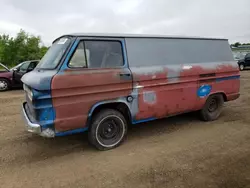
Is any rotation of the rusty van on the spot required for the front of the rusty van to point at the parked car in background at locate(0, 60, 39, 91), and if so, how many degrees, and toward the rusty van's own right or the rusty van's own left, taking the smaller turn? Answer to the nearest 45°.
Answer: approximately 90° to the rusty van's own right

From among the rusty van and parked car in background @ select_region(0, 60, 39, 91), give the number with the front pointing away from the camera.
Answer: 0

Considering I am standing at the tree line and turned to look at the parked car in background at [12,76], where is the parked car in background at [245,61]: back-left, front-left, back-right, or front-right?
front-left

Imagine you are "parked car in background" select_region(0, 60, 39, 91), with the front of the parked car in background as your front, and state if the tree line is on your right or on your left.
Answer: on your right

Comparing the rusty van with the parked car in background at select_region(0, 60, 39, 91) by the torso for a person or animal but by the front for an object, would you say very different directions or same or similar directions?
same or similar directions

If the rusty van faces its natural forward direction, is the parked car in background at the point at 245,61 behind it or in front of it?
behind

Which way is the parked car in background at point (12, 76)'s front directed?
to the viewer's left

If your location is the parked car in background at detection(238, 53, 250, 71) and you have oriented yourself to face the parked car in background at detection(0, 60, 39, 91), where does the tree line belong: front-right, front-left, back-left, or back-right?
front-right

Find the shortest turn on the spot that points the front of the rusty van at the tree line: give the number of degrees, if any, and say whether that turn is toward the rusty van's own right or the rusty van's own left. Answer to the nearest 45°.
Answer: approximately 90° to the rusty van's own right

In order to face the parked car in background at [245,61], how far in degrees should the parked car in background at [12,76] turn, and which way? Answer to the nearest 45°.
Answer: approximately 180°

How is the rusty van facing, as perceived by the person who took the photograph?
facing the viewer and to the left of the viewer

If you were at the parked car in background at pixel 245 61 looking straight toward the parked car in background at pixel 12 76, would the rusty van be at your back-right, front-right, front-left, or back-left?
front-left
